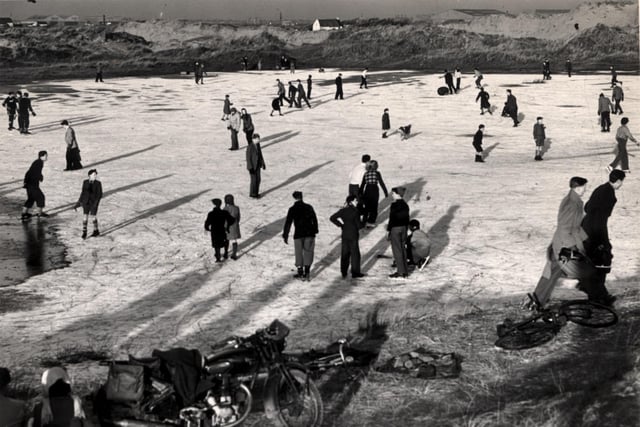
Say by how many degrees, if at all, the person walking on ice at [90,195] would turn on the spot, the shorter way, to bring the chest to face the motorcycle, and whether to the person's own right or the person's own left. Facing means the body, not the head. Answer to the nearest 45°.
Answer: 0° — they already face it

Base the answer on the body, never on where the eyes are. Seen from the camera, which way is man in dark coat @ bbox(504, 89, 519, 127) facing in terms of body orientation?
to the viewer's left

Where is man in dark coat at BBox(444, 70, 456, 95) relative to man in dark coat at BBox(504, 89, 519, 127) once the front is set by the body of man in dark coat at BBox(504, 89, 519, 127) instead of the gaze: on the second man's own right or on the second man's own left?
on the second man's own right

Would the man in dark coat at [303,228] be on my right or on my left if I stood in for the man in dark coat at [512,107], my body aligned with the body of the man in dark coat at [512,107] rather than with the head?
on my left

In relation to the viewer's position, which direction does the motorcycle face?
facing to the right of the viewer

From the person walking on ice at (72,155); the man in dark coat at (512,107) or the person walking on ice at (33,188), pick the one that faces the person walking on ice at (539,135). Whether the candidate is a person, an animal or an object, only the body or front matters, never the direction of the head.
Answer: the person walking on ice at (33,188)

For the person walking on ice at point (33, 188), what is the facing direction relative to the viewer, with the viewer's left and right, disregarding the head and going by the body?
facing to the right of the viewer

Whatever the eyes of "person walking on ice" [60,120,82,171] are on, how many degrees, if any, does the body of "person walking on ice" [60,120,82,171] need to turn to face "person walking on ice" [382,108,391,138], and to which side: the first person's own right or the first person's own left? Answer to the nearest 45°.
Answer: approximately 180°
